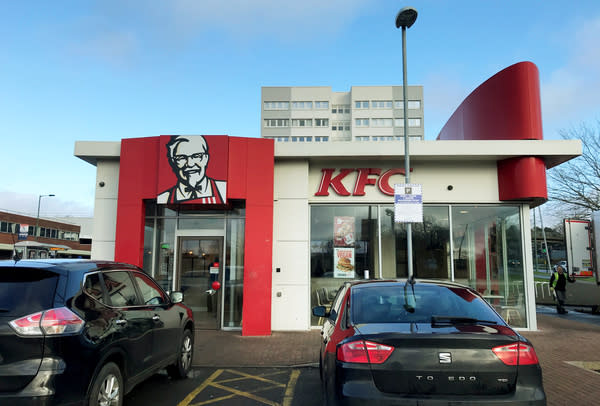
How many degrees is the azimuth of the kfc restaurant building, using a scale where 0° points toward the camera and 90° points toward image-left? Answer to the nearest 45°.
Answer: approximately 0°

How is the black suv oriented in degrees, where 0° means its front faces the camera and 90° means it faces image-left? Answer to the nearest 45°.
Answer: approximately 225°

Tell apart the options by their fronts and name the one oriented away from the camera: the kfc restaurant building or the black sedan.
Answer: the black sedan

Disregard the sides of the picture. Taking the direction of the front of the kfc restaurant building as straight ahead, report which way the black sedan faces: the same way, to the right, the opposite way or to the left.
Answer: the opposite way

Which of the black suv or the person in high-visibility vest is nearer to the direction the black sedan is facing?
the person in high-visibility vest

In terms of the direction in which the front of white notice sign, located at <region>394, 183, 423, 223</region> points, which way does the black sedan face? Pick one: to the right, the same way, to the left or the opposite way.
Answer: the opposite way

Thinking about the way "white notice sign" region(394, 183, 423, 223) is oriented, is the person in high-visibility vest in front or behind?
behind

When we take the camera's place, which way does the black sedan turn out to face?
facing away from the viewer

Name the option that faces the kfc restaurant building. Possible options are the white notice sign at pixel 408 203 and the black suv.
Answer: the black suv

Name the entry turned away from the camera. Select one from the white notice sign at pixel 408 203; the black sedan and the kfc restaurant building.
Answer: the black sedan

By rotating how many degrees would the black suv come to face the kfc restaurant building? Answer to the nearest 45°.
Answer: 0° — it already faces it
